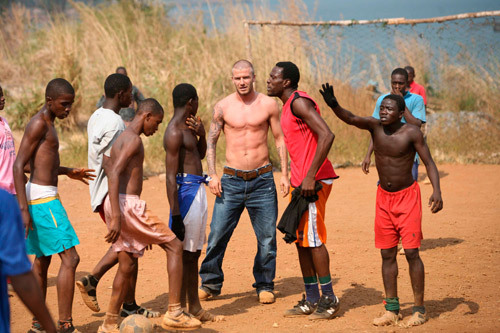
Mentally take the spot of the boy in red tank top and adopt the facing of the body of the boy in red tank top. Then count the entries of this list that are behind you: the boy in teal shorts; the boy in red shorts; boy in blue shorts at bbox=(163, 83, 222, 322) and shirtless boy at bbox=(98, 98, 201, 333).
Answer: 1

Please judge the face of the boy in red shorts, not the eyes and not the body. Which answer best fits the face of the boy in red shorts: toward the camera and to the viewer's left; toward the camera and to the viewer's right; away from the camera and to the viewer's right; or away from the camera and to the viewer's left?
toward the camera and to the viewer's left

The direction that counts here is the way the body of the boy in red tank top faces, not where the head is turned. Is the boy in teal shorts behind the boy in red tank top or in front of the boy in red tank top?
in front

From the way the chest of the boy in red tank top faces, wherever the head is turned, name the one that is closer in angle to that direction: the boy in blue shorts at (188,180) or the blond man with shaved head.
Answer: the boy in blue shorts

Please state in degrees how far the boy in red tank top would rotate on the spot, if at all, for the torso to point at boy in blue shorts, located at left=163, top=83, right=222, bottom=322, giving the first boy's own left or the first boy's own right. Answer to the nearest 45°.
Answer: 0° — they already face them

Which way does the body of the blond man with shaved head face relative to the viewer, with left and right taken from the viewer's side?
facing the viewer

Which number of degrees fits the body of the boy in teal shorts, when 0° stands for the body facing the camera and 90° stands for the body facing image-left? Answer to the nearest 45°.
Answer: approximately 315°

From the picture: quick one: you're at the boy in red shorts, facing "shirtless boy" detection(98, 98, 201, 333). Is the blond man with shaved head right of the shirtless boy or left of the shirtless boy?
right
